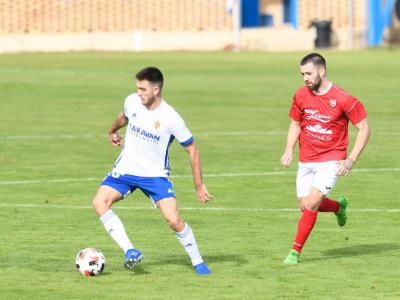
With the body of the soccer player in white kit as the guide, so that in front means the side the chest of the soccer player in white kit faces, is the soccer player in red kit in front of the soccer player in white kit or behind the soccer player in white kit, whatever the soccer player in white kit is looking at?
behind

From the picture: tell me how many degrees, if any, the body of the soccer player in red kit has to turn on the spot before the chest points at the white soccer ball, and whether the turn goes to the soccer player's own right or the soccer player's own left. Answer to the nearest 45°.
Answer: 0° — they already face it

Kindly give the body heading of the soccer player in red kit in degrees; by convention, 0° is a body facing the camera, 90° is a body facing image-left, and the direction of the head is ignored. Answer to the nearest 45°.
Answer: approximately 45°
